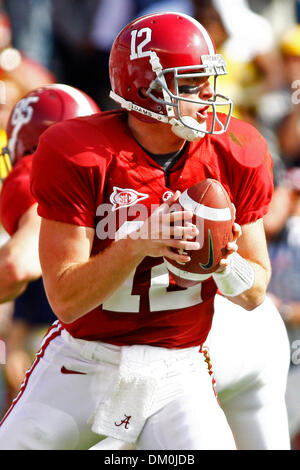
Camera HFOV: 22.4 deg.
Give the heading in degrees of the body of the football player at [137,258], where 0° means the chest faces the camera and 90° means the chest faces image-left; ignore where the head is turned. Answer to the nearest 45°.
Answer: approximately 315°

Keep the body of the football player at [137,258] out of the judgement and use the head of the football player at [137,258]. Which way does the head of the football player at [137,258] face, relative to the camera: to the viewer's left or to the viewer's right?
to the viewer's right
